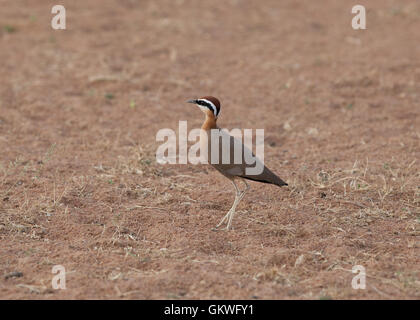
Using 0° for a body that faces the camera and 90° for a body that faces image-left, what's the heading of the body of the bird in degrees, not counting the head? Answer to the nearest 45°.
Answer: approximately 90°
